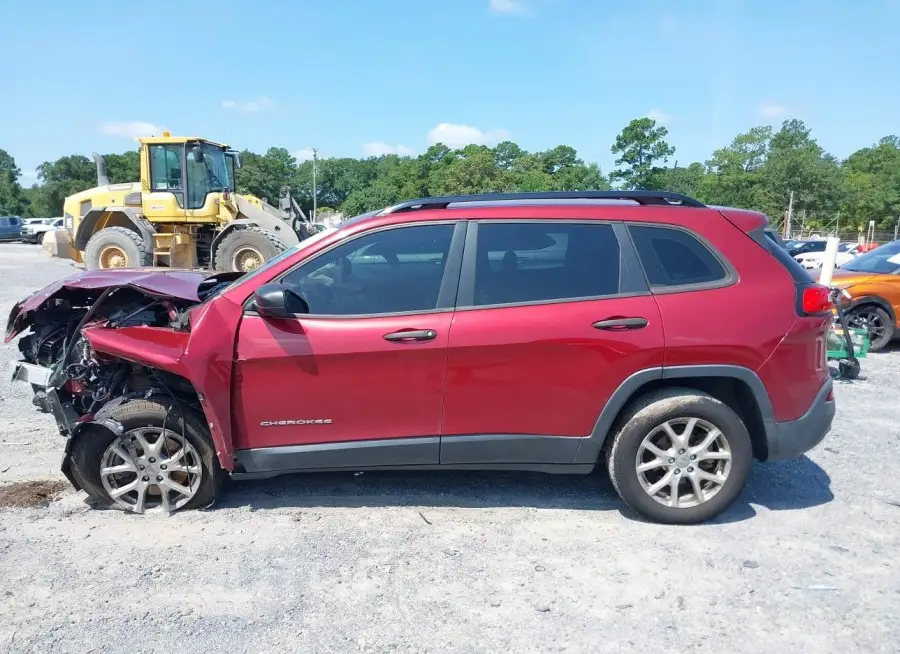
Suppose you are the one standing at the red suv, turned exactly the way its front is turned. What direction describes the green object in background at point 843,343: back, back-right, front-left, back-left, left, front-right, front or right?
back-right

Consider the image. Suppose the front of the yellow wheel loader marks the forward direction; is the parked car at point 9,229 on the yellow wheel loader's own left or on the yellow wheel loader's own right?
on the yellow wheel loader's own left

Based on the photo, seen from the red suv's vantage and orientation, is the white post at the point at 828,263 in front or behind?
behind

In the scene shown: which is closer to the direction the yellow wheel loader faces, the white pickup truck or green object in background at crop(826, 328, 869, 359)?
the green object in background

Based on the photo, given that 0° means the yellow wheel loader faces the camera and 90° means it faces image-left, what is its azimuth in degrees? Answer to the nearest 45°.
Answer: approximately 270°

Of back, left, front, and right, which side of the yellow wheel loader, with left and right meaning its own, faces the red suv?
right

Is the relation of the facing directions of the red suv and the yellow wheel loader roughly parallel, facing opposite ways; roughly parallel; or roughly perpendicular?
roughly parallel, facing opposite ways

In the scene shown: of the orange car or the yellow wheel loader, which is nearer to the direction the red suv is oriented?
the yellow wheel loader

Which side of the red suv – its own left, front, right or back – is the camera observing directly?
left

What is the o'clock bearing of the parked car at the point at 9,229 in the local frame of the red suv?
The parked car is roughly at 2 o'clock from the red suv.

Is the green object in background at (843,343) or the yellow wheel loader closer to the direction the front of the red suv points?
the yellow wheel loader

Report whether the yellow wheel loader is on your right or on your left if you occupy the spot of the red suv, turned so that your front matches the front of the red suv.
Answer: on your right

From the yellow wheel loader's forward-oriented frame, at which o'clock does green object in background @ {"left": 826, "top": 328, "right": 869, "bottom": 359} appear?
The green object in background is roughly at 2 o'clock from the yellow wheel loader.

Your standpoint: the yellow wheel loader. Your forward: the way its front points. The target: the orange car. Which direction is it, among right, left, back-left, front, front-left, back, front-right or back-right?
front-right
